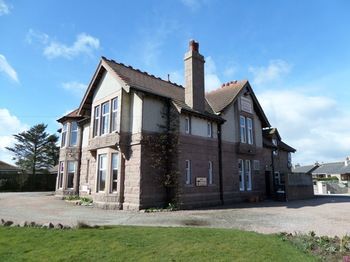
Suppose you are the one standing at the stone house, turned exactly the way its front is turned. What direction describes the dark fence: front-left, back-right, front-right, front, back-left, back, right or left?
right
